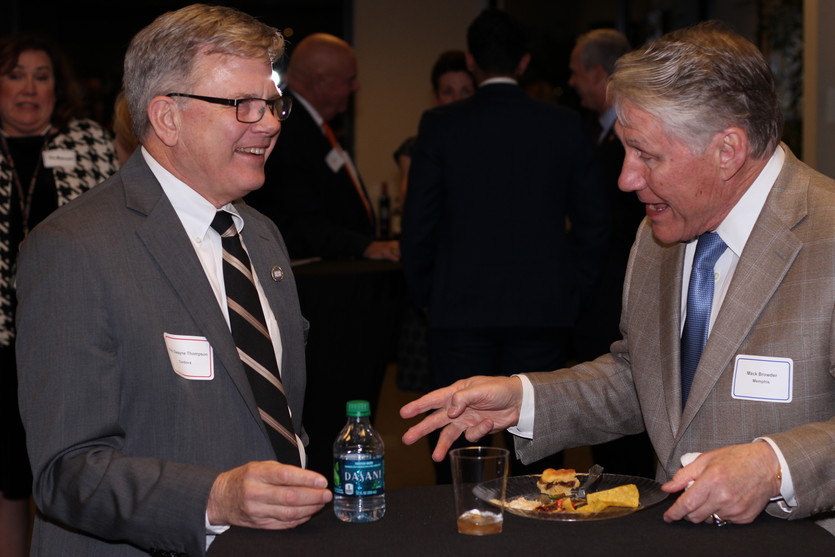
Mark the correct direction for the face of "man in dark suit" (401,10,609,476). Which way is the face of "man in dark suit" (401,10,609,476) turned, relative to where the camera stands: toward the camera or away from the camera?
away from the camera

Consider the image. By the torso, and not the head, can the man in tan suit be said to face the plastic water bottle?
yes

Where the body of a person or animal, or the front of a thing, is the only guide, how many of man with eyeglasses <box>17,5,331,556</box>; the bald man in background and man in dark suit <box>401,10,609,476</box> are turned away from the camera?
1

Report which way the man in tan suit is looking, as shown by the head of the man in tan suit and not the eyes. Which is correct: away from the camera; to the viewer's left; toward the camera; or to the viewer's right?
to the viewer's left

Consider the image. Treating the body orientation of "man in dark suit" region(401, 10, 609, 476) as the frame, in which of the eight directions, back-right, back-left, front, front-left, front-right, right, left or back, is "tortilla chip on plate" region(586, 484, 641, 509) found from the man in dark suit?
back

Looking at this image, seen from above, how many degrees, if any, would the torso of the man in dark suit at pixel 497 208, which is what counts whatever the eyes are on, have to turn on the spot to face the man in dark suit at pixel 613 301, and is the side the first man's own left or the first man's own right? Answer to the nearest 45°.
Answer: approximately 45° to the first man's own right

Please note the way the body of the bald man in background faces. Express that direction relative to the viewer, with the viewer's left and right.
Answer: facing to the right of the viewer

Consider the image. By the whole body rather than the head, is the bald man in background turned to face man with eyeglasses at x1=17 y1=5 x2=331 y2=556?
no

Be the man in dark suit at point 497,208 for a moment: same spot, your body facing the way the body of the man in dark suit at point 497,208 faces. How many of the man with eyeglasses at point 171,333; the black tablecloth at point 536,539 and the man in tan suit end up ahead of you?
0
